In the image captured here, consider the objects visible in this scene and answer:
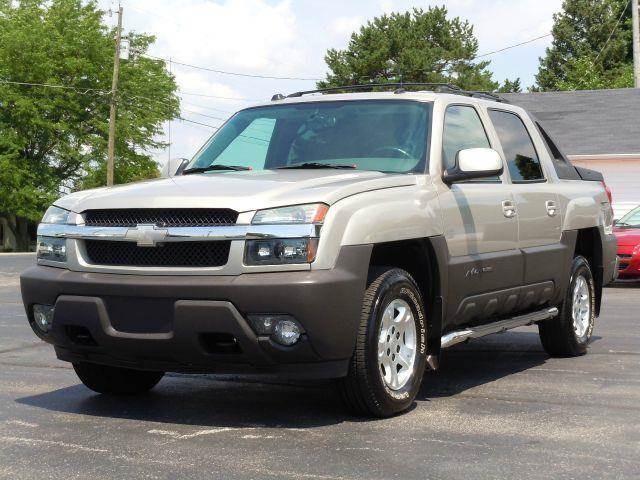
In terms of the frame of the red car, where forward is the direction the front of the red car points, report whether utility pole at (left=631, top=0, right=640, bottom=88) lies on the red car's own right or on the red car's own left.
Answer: on the red car's own right

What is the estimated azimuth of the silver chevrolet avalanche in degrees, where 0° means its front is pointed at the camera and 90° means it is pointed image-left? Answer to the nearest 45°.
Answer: approximately 45°

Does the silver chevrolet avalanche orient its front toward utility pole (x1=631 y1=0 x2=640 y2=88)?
no

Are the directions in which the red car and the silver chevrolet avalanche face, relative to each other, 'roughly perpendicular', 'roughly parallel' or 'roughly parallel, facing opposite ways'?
roughly parallel

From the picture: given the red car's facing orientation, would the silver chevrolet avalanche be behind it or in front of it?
in front

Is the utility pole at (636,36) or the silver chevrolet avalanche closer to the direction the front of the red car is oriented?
the silver chevrolet avalanche

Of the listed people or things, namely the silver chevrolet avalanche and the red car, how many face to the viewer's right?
0

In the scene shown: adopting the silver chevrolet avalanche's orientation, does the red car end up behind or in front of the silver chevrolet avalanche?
behind

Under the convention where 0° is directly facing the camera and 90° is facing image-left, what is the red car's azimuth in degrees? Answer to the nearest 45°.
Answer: approximately 45°
